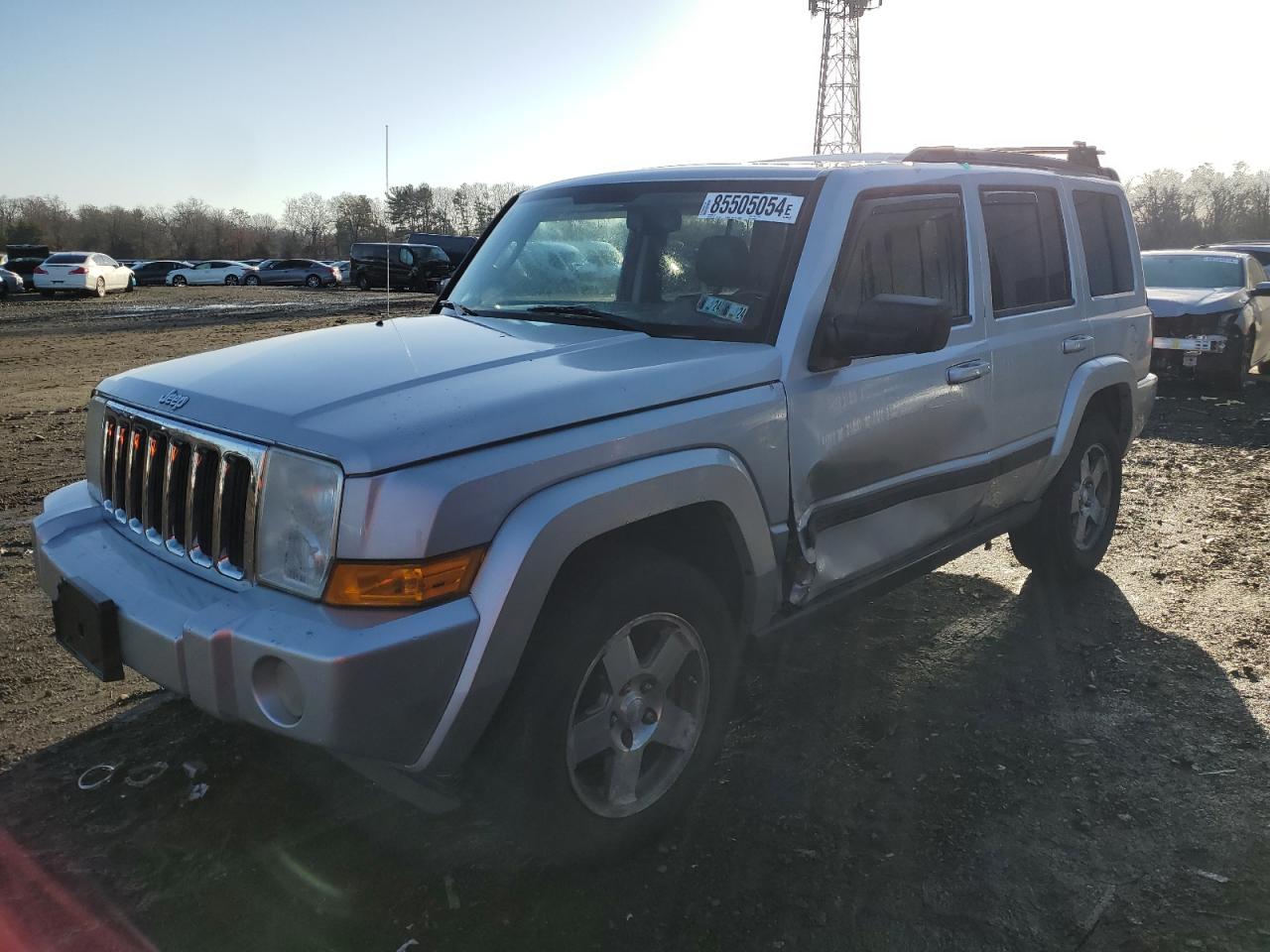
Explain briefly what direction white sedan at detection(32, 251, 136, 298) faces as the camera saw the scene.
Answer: facing away from the viewer and to the right of the viewer

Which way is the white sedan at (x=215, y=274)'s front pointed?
to the viewer's left

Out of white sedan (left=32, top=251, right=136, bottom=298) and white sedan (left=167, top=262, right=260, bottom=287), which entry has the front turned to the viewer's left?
white sedan (left=167, top=262, right=260, bottom=287)

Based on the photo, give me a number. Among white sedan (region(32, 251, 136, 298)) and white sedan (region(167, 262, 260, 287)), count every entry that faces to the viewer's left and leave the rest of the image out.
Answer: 1

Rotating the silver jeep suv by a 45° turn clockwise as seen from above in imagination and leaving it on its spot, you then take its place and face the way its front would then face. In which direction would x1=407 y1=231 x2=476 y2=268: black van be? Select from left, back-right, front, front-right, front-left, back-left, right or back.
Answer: right

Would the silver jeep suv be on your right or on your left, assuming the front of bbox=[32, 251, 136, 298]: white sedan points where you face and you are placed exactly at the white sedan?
on your right

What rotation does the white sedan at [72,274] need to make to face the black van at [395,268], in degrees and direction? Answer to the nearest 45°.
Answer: approximately 45° to its right

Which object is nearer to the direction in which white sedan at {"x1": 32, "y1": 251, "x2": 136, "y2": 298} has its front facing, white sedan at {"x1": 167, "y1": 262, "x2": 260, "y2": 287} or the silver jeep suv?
the white sedan

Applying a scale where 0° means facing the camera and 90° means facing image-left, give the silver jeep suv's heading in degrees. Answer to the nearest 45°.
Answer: approximately 45°
